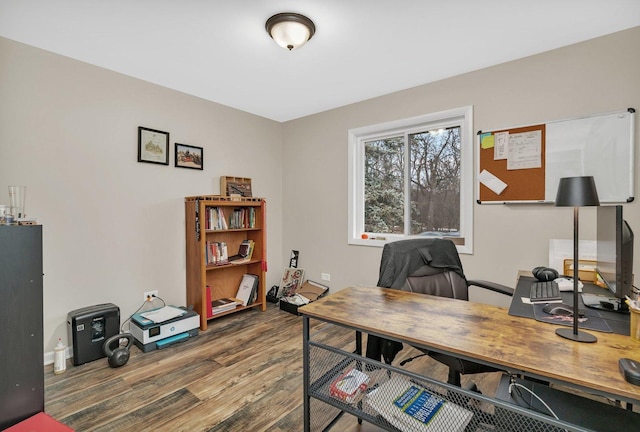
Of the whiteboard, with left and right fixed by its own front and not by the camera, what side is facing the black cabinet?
front

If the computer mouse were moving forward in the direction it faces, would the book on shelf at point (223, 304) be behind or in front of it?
behind

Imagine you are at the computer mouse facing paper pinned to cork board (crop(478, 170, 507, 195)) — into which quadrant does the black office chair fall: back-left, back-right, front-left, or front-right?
front-left

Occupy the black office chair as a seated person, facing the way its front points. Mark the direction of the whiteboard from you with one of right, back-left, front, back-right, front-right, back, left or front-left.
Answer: left

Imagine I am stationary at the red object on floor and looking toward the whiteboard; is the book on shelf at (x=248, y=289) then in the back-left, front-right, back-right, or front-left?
front-left

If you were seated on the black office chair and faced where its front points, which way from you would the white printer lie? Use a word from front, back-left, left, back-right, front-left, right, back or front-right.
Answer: back-right

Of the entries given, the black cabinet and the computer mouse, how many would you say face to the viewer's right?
2

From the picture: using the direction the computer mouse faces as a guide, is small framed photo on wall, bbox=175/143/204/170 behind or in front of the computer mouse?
behind

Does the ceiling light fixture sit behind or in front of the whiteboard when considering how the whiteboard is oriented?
in front

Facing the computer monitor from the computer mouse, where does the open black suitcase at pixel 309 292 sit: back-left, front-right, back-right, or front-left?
back-left

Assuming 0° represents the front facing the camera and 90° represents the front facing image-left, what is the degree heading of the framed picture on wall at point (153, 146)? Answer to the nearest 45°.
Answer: approximately 315°

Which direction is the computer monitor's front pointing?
to the viewer's left

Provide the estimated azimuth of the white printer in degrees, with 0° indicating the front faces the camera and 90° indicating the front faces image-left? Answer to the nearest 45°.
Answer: approximately 315°

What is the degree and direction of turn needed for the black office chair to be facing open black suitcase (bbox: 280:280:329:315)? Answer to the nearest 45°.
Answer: approximately 180°

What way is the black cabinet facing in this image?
to the viewer's right
